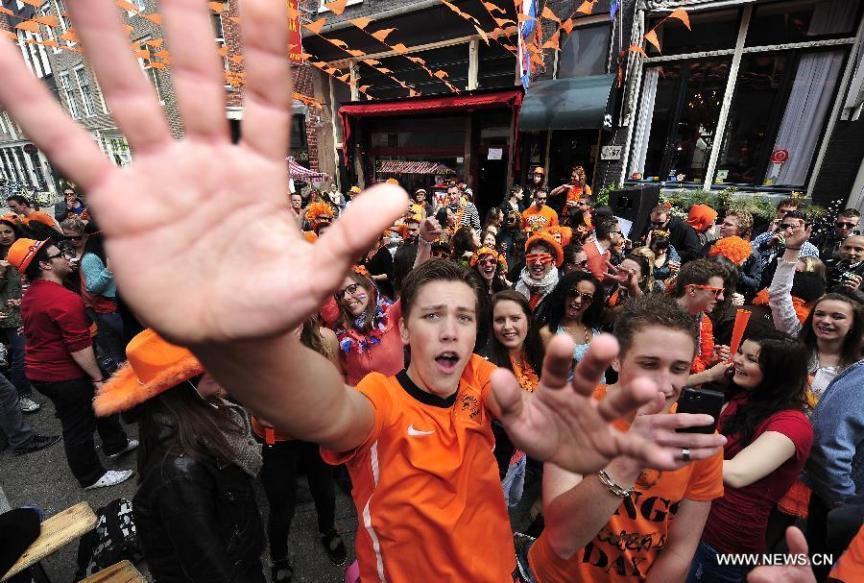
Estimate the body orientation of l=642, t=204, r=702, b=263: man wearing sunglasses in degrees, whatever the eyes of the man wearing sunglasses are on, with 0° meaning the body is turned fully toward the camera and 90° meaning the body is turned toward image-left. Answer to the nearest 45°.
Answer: approximately 45°

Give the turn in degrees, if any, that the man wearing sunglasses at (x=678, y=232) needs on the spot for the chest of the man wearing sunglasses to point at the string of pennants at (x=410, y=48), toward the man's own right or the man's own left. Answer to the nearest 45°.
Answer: approximately 45° to the man's own right

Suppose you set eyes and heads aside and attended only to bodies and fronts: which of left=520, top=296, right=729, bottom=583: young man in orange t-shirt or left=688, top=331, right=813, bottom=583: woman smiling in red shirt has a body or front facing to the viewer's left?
the woman smiling in red shirt

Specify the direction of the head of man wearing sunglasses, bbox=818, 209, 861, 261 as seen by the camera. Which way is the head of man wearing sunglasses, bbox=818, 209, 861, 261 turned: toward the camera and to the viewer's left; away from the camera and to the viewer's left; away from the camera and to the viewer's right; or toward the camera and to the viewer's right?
toward the camera and to the viewer's left

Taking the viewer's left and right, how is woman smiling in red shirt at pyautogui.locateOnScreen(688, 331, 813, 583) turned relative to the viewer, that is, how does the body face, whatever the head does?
facing to the left of the viewer

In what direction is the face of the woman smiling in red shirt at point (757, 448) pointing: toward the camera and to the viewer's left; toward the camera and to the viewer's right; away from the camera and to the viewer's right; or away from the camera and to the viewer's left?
toward the camera and to the viewer's left

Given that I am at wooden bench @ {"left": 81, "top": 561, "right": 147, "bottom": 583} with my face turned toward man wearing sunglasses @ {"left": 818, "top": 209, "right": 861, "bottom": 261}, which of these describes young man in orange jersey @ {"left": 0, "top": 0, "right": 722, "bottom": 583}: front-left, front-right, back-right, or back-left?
front-right

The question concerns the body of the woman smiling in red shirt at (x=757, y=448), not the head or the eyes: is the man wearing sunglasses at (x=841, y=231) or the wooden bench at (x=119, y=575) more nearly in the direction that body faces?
the wooden bench

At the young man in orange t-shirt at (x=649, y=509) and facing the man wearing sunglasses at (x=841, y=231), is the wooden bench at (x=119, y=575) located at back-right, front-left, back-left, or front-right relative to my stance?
back-left

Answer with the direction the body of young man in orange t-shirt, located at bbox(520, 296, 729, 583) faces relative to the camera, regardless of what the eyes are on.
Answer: toward the camera

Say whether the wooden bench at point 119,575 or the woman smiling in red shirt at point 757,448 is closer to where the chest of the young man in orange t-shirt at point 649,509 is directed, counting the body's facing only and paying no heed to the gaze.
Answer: the wooden bench

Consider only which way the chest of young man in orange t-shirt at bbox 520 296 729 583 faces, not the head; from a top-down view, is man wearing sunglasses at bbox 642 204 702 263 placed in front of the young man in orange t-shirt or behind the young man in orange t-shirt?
behind
